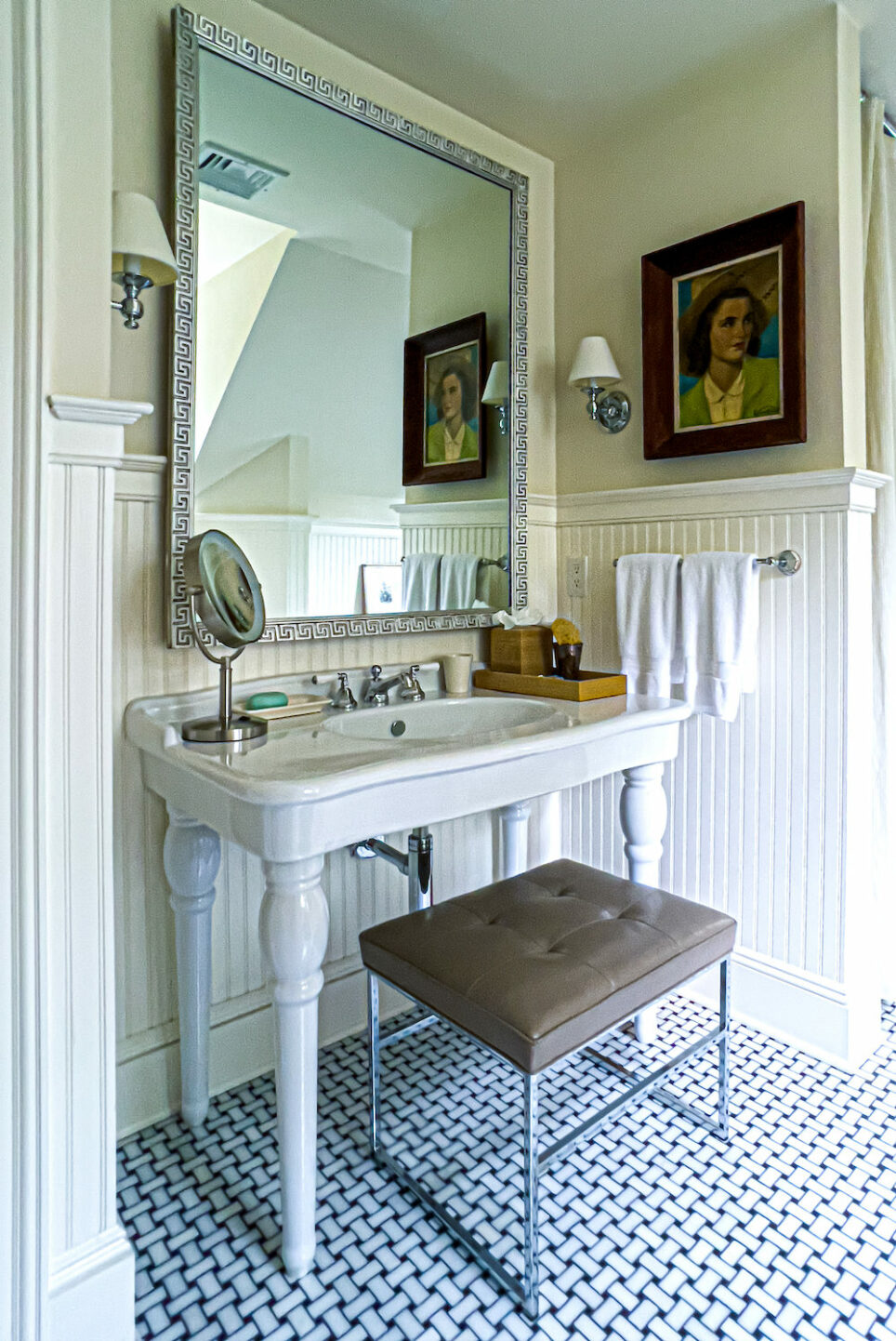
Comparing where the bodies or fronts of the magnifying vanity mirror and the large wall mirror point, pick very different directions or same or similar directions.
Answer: same or similar directions

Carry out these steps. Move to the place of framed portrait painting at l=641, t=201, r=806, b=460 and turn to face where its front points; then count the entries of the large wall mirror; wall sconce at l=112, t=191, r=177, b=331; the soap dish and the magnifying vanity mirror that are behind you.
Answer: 0

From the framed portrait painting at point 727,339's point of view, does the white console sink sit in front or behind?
in front

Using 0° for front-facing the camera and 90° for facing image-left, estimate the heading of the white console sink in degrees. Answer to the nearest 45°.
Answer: approximately 315°

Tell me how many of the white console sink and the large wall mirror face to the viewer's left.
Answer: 0

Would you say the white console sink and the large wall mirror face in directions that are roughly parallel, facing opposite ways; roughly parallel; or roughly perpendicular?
roughly parallel

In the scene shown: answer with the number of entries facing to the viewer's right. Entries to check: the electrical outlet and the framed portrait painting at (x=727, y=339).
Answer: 0

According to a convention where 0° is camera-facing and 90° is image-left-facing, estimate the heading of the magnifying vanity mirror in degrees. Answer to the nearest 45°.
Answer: approximately 315°
